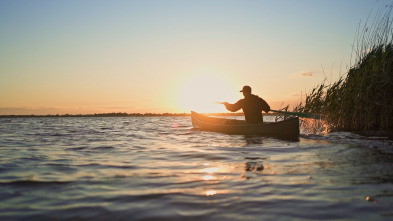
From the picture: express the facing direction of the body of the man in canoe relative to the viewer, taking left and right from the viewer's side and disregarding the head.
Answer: facing away from the viewer and to the left of the viewer
